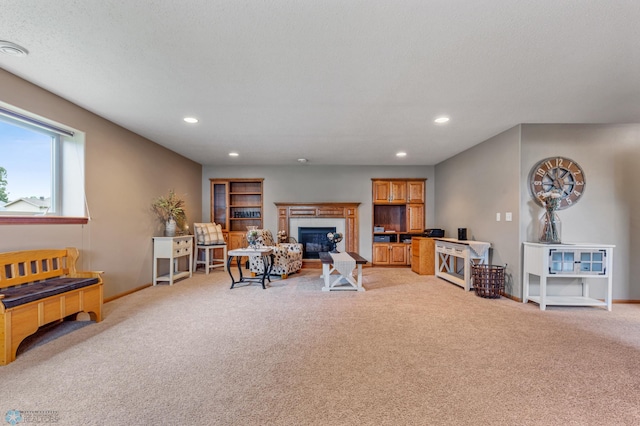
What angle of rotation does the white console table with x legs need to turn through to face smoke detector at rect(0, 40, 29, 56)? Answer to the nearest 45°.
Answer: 0° — it already faces it

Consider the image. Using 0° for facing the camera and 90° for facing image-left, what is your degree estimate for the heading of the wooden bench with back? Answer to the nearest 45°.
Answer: approximately 315°

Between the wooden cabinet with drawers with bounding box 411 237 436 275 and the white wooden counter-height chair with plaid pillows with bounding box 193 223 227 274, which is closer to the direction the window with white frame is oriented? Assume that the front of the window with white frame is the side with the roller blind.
the wooden cabinet with drawers

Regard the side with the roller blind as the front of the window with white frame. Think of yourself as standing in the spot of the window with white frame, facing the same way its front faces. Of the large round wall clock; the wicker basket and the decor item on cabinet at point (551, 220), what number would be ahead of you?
3

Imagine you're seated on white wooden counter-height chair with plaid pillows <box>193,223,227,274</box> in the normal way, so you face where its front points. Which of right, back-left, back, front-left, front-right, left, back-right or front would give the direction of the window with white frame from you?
right

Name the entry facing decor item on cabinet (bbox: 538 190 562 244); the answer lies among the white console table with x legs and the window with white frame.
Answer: the window with white frame

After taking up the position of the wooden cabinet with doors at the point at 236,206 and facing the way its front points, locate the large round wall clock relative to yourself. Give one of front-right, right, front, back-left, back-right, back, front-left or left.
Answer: front-left

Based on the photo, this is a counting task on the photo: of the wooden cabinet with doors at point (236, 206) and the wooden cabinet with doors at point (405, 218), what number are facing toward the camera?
2

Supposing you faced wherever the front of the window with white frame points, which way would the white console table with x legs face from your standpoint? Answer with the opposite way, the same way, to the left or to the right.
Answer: the opposite way

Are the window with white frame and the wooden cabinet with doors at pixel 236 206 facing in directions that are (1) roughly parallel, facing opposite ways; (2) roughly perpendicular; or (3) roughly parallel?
roughly perpendicular

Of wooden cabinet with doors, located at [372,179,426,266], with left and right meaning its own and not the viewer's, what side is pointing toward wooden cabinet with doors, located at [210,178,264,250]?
right

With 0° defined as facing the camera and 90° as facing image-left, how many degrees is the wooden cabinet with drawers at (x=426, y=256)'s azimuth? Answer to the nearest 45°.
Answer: approximately 45°
